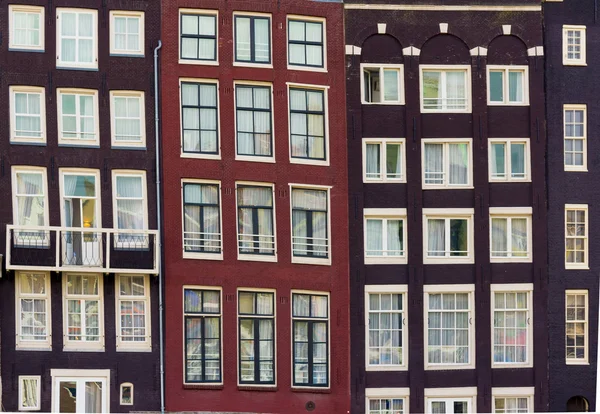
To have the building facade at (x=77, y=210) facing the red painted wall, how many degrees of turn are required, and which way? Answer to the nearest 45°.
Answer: approximately 90° to its left

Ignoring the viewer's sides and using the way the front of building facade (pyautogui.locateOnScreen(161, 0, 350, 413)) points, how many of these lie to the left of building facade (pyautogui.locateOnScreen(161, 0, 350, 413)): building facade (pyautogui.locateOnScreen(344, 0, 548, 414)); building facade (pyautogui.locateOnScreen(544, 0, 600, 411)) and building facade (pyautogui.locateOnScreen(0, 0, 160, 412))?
2

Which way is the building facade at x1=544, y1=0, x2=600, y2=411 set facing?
toward the camera

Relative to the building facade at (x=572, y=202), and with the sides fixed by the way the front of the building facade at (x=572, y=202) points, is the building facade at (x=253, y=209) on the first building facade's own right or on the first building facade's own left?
on the first building facade's own right

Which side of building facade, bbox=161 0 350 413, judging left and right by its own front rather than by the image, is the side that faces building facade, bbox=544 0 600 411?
left

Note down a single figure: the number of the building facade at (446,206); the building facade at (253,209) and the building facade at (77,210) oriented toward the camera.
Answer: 3

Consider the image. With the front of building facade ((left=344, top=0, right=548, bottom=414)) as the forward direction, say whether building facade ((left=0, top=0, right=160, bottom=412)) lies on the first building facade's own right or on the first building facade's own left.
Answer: on the first building facade's own right

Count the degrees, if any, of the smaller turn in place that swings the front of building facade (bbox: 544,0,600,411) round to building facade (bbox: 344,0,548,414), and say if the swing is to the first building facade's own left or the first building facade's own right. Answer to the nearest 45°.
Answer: approximately 90° to the first building facade's own right

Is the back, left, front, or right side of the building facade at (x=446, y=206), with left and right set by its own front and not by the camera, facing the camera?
front

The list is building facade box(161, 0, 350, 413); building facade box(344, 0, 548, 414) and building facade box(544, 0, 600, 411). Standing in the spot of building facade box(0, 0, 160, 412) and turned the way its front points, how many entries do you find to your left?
3

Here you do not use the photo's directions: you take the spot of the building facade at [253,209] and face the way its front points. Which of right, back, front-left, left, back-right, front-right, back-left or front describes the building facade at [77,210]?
right

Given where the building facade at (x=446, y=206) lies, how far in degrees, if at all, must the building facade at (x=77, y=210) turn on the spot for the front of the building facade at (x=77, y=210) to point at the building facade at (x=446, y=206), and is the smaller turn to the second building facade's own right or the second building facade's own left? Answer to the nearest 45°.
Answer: approximately 90° to the second building facade's own left

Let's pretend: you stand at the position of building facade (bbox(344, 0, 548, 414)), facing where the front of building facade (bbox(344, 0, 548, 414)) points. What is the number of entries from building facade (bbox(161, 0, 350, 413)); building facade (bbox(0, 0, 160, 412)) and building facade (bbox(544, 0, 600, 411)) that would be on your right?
2

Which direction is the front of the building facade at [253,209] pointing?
toward the camera
